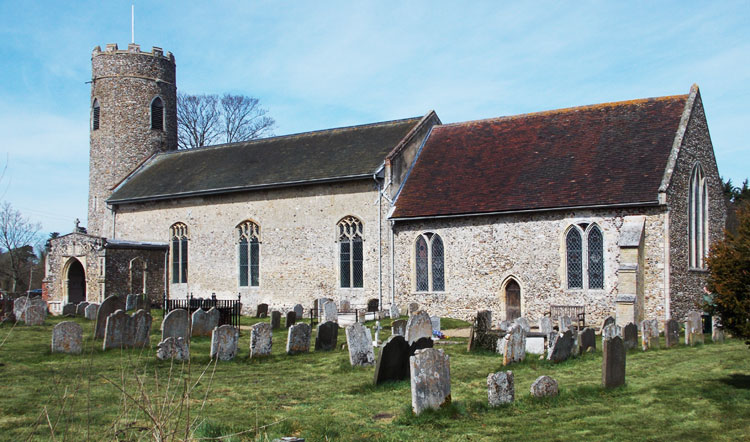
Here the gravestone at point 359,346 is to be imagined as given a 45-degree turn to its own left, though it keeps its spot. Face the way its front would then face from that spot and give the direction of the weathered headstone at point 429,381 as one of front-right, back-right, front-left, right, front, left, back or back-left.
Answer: front-right

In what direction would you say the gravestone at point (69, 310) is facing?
toward the camera

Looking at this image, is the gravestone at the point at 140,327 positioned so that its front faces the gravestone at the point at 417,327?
no

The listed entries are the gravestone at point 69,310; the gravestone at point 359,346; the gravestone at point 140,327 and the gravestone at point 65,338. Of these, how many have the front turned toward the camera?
4

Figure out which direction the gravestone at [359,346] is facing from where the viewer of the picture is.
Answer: facing the viewer

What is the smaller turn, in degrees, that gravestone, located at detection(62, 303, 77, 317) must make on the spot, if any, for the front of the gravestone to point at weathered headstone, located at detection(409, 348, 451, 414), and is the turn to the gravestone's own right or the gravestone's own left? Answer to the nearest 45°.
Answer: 0° — it already faces it

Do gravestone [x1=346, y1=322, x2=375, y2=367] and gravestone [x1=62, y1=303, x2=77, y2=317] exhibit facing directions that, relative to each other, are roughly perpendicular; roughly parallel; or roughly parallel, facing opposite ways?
roughly parallel

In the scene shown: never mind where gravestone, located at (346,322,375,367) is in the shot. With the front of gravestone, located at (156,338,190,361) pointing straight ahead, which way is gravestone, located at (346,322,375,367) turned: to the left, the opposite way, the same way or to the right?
the same way

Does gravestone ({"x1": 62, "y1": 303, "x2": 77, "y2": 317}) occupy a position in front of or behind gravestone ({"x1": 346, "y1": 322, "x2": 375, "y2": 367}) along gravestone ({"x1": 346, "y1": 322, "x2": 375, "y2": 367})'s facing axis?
behind

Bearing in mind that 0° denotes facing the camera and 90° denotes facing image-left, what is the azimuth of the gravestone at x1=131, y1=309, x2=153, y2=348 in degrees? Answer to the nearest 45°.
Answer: approximately 0°

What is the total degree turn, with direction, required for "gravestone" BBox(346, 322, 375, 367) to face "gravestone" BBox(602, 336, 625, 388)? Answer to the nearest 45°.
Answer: approximately 45° to its left

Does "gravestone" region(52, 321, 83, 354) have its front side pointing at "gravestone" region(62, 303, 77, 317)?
no

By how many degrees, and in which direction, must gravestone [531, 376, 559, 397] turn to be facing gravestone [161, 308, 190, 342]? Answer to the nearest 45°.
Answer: approximately 135° to its right

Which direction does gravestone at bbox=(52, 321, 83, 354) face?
toward the camera

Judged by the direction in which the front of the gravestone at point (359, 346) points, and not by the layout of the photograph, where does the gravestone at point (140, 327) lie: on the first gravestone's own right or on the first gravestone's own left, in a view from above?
on the first gravestone's own right

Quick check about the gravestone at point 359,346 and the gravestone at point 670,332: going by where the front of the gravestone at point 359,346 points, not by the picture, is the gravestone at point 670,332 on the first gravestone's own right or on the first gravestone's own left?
on the first gravestone's own left
